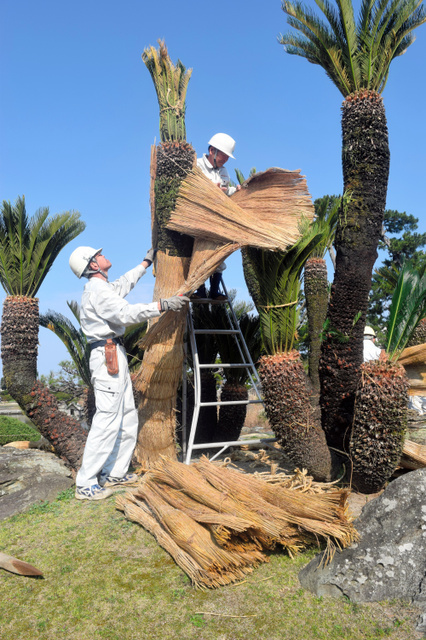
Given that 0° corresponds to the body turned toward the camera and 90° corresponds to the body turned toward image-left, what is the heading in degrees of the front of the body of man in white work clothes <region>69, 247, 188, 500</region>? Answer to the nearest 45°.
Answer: approximately 270°

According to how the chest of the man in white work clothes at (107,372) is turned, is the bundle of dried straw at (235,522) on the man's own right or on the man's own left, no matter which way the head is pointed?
on the man's own right

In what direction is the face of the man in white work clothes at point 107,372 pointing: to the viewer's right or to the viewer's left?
to the viewer's right

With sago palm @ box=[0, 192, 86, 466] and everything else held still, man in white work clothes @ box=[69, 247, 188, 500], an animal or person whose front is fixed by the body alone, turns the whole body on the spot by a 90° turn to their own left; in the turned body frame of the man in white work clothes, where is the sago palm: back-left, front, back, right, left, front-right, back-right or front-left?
front-left
